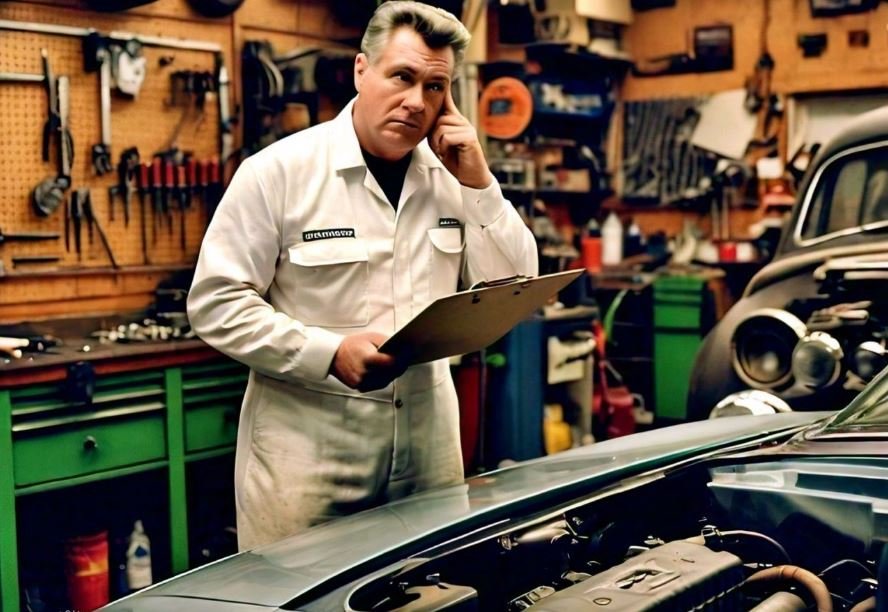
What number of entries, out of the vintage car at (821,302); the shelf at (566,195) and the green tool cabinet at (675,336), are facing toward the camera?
3

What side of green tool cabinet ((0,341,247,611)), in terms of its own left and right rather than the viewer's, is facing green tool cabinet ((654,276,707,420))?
left

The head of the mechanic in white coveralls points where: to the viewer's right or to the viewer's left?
to the viewer's right

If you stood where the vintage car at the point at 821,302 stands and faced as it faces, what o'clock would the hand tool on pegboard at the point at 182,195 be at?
The hand tool on pegboard is roughly at 3 o'clock from the vintage car.

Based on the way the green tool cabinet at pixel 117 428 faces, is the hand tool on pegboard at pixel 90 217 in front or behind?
behind

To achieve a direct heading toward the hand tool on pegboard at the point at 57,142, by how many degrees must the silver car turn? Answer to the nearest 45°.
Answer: approximately 90° to its right

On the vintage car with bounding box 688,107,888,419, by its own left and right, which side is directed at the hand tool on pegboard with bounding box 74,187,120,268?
right

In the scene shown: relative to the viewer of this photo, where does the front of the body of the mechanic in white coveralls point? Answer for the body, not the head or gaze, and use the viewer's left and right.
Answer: facing the viewer and to the right of the viewer

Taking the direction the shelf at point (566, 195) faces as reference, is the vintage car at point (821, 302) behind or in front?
in front

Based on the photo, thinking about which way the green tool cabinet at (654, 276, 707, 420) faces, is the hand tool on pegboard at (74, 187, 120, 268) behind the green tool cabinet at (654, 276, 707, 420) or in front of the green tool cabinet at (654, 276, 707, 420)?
in front

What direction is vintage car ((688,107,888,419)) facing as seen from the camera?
toward the camera

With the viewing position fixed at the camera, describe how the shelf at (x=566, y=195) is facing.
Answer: facing the viewer

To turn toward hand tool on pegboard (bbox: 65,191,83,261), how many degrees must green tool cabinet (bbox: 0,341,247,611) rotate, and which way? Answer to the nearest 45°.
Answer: approximately 135° to its left
